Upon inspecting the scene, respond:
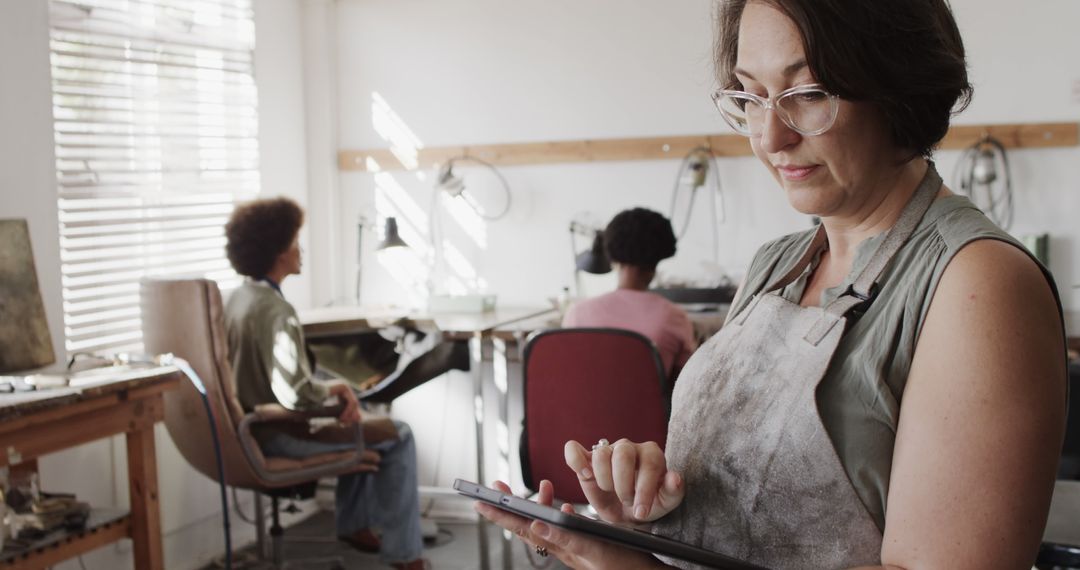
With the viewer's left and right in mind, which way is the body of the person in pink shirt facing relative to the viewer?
facing away from the viewer

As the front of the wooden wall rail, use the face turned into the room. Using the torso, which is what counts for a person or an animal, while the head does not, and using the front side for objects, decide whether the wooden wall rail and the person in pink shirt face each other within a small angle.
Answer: yes

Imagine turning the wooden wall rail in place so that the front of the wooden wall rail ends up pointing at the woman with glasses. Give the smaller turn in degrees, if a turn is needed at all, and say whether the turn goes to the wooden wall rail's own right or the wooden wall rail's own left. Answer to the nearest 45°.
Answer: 0° — it already faces them

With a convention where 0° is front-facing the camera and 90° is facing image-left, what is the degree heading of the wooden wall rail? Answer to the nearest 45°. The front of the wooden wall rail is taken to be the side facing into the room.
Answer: approximately 0°

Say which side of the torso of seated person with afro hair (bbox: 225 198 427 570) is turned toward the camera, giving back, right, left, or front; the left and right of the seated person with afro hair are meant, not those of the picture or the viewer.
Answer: right

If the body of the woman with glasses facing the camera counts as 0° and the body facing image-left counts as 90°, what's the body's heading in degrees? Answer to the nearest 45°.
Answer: approximately 45°

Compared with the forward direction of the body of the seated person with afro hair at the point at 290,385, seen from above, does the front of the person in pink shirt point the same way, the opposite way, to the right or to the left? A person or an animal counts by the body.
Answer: to the left

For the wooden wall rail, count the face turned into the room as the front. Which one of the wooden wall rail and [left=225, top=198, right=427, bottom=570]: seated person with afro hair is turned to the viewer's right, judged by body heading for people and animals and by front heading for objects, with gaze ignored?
the seated person with afro hair

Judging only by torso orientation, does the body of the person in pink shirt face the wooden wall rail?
yes

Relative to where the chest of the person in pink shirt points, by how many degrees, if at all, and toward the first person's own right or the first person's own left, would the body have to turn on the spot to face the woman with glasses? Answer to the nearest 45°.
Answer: approximately 180°

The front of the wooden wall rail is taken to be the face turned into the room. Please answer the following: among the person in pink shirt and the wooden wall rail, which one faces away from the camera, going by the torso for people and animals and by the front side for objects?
the person in pink shirt

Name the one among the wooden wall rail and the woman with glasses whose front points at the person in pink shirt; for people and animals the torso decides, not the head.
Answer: the wooden wall rail

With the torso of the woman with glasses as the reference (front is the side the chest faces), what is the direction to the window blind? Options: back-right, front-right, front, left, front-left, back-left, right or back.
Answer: right
